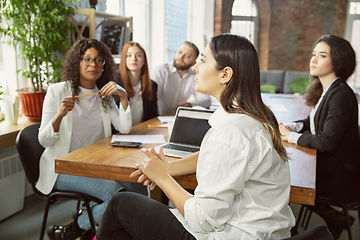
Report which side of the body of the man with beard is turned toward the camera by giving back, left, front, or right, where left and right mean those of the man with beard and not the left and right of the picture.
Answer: front

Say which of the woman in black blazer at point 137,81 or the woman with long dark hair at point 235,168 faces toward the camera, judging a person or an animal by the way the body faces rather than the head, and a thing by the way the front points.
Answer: the woman in black blazer

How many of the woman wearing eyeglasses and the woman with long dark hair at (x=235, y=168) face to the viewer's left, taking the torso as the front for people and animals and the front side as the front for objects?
1

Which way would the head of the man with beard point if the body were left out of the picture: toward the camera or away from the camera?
toward the camera

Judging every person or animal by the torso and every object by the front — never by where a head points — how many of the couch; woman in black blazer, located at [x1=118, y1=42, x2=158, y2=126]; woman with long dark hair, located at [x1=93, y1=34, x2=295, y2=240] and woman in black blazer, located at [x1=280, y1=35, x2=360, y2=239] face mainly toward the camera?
2

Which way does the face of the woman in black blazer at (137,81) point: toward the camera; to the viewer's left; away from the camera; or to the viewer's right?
toward the camera

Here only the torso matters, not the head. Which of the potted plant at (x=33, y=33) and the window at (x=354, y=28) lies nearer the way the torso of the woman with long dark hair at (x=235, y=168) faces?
the potted plant

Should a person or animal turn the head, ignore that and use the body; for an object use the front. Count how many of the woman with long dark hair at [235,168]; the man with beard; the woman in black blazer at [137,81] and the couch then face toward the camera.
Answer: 3

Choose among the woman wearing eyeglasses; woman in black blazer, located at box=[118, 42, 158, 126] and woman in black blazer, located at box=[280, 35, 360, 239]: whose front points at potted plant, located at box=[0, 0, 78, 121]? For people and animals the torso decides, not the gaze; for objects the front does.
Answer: woman in black blazer, located at box=[280, 35, 360, 239]

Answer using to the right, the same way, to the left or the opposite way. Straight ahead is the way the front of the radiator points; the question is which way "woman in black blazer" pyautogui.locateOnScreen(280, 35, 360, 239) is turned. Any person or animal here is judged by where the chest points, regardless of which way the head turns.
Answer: the opposite way

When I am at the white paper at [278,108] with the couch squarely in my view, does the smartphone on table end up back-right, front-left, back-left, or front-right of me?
back-left

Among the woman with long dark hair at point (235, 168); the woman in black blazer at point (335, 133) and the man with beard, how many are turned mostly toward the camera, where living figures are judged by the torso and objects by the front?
1

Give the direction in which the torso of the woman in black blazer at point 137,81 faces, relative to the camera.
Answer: toward the camera

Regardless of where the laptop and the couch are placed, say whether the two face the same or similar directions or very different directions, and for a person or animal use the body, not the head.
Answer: same or similar directions

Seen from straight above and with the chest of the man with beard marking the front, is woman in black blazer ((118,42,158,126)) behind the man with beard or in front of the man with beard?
in front

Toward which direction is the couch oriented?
toward the camera

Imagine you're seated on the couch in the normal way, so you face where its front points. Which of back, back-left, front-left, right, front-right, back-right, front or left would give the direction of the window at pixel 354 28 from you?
back-left
